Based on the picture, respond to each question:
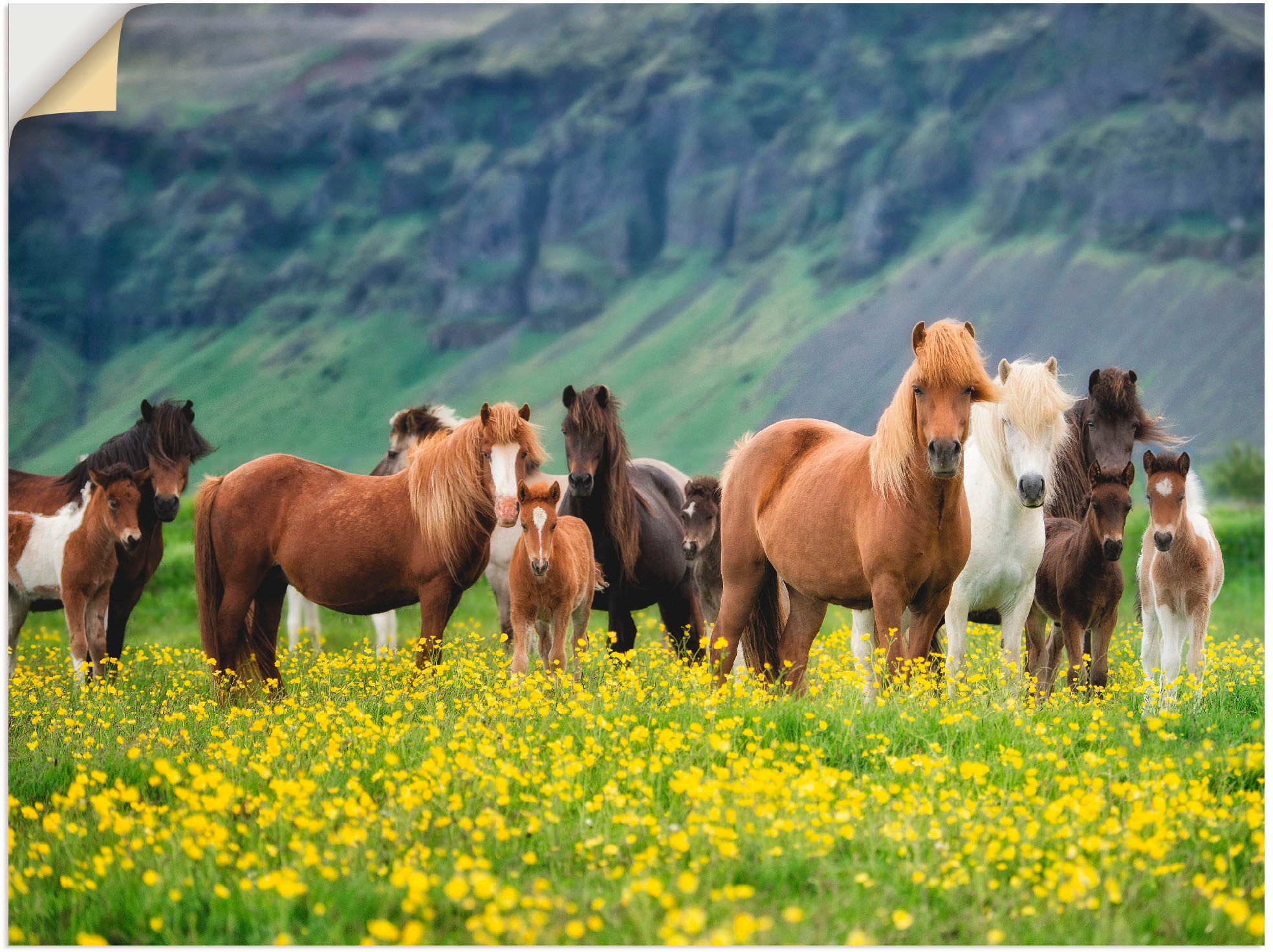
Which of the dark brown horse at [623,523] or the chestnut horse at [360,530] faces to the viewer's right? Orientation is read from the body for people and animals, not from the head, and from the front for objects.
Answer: the chestnut horse

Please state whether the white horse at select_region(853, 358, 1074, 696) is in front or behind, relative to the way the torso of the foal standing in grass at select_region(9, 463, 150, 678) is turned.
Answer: in front

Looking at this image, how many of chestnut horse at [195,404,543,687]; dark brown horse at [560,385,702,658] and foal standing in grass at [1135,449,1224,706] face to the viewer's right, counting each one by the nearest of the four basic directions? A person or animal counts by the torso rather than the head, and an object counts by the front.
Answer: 1

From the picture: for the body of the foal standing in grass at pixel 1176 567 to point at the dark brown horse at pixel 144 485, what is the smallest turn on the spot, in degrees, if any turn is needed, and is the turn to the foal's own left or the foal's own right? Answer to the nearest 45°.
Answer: approximately 90° to the foal's own right

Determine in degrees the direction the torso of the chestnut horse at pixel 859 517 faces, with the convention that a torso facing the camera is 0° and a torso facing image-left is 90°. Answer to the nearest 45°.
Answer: approximately 315°

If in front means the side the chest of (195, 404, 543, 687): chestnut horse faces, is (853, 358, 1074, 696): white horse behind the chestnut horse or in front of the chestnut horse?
in front

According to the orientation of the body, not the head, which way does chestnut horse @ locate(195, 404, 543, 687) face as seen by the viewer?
to the viewer's right

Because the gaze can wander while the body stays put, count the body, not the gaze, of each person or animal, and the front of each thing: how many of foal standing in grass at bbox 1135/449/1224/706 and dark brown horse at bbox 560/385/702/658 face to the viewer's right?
0

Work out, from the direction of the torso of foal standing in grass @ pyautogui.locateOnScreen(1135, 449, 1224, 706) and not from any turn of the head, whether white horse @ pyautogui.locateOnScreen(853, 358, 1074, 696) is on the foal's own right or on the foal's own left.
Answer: on the foal's own right

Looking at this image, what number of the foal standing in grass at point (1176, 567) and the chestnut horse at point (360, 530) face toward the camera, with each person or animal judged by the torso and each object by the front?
1

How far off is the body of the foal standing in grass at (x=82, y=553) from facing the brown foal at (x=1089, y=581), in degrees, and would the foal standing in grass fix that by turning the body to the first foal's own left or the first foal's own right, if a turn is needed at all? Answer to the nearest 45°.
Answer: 0° — it already faces it
